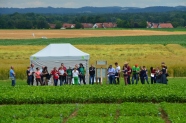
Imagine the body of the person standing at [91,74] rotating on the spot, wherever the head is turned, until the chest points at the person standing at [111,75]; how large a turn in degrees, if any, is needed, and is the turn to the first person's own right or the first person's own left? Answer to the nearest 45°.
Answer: approximately 90° to the first person's own left

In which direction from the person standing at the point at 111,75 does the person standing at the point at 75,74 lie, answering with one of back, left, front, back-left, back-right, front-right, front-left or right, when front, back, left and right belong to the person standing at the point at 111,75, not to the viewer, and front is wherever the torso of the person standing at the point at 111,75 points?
front-right

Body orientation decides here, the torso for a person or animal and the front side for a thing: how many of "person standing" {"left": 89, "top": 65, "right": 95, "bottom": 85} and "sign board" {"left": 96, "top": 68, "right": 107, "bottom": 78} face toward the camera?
2

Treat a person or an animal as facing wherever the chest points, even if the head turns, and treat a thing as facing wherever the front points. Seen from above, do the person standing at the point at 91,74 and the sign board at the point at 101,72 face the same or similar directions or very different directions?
same or similar directions

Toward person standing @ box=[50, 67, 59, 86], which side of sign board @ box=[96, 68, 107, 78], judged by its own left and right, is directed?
right

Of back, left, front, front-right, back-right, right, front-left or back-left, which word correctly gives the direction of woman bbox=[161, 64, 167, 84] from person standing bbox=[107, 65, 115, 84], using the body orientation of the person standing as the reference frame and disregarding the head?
back-left

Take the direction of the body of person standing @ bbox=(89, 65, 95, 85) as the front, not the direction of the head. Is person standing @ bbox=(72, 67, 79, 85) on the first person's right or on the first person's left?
on the first person's right

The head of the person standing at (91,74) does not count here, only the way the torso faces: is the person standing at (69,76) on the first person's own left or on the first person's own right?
on the first person's own right

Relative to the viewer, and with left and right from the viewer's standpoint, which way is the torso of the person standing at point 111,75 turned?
facing the viewer and to the left of the viewer
